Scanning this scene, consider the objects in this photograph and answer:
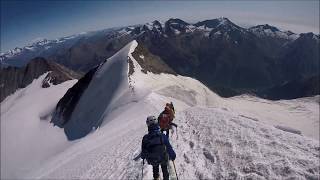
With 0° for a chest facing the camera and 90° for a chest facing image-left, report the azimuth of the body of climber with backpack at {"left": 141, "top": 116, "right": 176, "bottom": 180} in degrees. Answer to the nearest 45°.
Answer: approximately 180°
